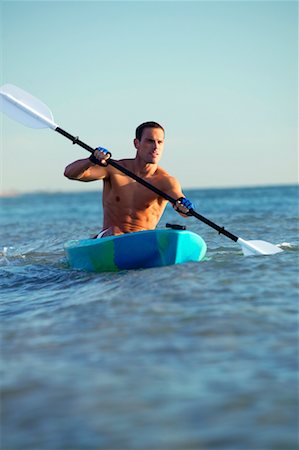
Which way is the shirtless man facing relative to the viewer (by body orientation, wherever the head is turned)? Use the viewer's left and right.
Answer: facing the viewer and to the right of the viewer
